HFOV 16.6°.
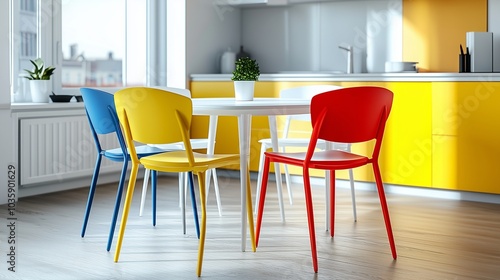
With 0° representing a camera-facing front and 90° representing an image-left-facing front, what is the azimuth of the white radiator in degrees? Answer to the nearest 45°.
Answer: approximately 315°

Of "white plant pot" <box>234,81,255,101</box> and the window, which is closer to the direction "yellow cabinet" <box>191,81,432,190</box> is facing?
the white plant pot

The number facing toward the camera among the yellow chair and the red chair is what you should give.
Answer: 0

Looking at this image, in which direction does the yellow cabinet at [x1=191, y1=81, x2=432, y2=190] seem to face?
toward the camera

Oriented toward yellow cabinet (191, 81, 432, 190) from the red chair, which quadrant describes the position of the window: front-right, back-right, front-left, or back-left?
front-left

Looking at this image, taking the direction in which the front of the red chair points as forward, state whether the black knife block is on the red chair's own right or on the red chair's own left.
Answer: on the red chair's own right
